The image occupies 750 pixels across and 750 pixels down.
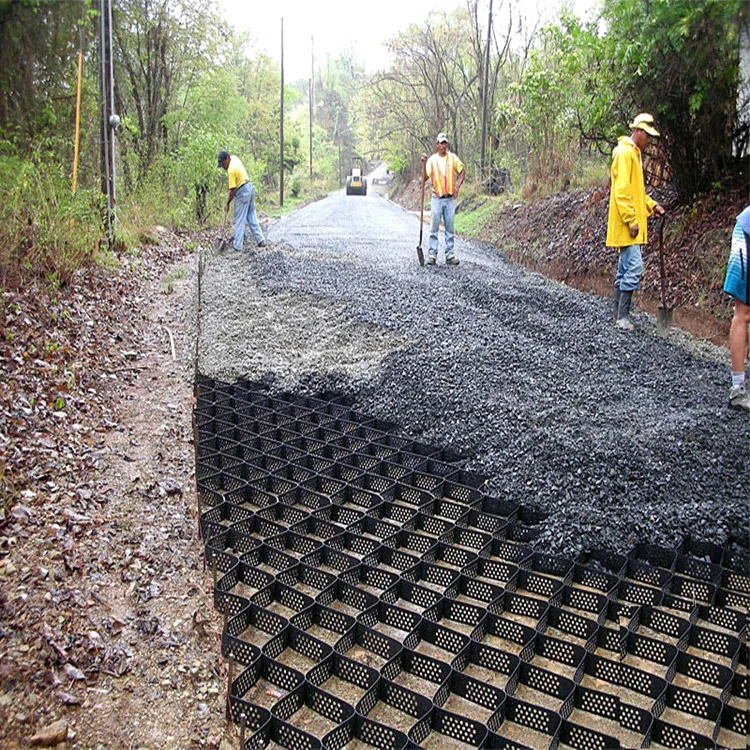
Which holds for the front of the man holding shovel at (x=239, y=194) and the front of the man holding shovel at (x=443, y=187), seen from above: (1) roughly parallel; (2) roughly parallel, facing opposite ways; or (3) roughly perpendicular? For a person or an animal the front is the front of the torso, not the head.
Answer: roughly perpendicular

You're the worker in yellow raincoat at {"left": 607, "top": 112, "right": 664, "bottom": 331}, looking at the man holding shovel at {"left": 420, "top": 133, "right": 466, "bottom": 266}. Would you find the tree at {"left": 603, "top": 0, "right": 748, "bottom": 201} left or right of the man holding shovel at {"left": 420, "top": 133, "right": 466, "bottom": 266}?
right

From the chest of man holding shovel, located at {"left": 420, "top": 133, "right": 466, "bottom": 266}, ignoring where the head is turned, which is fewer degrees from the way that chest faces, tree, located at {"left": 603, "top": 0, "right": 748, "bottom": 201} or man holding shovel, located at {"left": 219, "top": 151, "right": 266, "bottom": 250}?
the tree

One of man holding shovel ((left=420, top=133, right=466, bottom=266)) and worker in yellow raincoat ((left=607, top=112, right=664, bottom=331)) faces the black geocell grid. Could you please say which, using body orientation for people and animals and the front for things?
the man holding shovel

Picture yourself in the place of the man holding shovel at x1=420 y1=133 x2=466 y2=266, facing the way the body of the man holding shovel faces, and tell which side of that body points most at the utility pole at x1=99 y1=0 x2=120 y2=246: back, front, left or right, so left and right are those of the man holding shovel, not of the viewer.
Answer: right

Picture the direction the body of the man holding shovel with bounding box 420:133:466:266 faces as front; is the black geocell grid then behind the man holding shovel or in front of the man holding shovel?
in front

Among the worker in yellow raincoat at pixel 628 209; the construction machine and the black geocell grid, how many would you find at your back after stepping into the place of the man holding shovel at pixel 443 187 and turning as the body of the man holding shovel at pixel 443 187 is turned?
1

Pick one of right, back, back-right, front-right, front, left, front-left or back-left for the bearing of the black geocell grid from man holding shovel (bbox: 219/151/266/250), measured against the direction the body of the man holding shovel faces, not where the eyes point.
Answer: left

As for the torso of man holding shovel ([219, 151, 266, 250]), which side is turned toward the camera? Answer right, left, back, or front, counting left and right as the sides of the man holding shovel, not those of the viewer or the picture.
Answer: left
